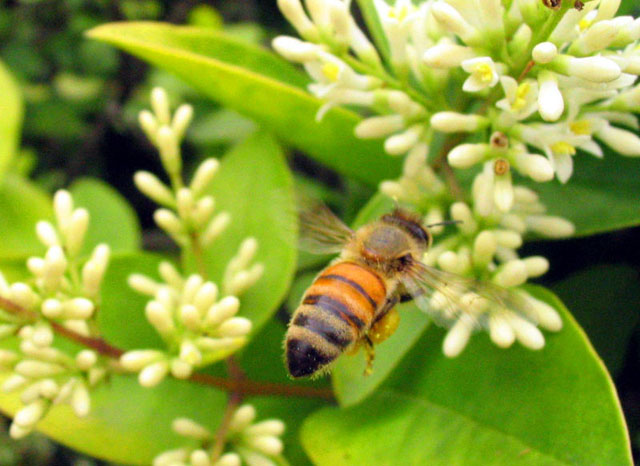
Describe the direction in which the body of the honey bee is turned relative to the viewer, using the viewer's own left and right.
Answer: facing away from the viewer and to the right of the viewer

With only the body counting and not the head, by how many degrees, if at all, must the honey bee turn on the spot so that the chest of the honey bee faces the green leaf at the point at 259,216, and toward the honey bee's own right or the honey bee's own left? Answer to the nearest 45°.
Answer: approximately 90° to the honey bee's own left

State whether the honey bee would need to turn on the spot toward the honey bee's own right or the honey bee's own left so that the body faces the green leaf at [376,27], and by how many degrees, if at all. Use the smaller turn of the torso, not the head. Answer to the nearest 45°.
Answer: approximately 45° to the honey bee's own left

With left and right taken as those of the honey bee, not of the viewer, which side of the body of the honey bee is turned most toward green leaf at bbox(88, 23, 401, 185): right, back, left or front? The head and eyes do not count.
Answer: left
